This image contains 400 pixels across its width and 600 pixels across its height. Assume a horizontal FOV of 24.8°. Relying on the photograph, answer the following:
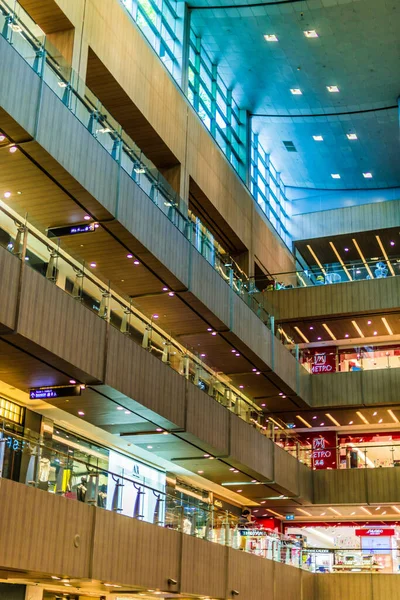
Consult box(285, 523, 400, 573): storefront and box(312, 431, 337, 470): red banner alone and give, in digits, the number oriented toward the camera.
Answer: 2

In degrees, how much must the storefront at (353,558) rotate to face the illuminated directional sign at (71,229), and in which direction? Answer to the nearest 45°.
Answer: approximately 45° to its right

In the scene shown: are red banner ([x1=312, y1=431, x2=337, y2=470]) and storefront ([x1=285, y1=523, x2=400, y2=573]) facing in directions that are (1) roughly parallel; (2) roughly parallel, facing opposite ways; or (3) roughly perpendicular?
roughly parallel

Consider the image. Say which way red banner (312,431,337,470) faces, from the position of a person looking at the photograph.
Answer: facing the viewer

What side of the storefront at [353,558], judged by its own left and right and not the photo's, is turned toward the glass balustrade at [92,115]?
front
